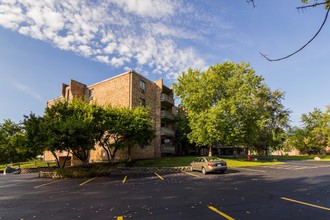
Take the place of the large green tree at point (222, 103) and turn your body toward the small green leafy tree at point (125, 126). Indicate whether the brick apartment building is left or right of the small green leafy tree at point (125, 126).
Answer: right

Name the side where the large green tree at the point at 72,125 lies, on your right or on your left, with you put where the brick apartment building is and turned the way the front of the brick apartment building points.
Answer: on your right

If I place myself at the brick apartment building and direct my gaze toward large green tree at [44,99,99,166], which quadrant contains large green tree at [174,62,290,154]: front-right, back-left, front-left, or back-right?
back-left
